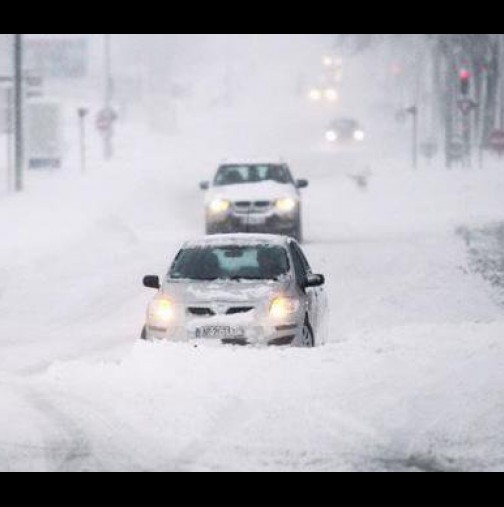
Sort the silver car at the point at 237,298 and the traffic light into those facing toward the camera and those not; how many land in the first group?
2

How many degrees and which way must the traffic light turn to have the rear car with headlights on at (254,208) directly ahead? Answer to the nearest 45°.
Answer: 0° — it already faces it

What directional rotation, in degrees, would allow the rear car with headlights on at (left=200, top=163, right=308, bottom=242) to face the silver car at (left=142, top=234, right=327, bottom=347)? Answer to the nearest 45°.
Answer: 0° — it already faces it

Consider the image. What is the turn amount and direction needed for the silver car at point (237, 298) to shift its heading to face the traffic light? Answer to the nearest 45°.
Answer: approximately 180°

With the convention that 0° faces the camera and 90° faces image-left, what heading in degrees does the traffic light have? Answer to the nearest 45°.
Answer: approximately 0°

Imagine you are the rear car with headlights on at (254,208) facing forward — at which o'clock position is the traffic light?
The traffic light is roughly at 7 o'clock from the rear car with headlights on.

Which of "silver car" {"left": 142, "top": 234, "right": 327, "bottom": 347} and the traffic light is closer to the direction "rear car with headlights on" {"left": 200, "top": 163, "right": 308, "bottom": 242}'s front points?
the silver car

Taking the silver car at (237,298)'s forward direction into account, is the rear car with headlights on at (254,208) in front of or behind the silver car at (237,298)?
behind
